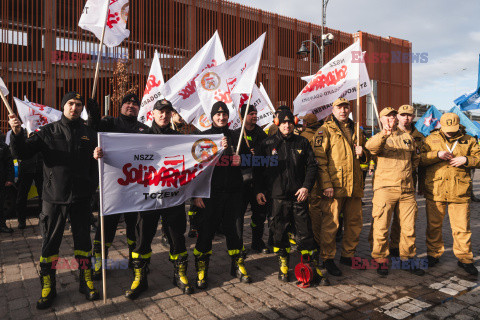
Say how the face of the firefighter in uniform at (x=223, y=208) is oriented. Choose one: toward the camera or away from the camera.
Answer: toward the camera

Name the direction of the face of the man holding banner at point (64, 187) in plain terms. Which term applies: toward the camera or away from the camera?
toward the camera

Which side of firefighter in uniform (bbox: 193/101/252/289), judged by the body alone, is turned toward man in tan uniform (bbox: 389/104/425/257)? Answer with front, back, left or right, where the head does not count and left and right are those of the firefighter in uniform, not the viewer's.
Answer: left

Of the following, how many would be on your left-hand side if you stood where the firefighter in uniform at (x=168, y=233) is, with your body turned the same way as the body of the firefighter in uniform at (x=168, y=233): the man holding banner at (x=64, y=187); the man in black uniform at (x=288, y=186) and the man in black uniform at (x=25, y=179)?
1

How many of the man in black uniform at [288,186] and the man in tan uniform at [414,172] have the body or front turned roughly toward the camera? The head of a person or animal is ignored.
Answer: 2

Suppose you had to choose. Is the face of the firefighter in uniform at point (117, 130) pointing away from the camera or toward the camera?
toward the camera

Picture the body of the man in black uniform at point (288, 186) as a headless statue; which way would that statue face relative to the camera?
toward the camera

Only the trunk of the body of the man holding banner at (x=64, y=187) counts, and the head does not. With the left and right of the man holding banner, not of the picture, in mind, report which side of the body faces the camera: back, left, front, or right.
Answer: front

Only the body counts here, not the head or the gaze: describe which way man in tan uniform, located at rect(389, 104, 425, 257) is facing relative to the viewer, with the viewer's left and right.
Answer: facing the viewer

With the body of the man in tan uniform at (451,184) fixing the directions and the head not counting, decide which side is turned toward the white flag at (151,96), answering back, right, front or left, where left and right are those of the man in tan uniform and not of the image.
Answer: right

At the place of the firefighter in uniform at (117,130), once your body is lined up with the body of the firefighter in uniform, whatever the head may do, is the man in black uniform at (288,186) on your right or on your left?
on your left

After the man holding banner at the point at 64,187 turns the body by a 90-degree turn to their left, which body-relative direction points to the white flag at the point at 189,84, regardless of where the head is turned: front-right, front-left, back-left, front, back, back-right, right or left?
front-left

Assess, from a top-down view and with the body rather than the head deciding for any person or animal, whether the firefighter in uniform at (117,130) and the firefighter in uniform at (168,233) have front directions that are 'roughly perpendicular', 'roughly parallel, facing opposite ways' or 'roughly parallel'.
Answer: roughly parallel

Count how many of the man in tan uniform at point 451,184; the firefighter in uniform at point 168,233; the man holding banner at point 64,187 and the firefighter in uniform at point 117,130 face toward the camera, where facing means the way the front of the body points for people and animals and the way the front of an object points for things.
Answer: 4

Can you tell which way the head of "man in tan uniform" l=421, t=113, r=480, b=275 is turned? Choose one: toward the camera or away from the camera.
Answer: toward the camera

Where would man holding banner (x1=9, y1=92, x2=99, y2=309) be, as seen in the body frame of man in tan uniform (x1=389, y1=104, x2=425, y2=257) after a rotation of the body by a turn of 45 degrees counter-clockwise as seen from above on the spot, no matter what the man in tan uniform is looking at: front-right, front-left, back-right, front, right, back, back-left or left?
right
